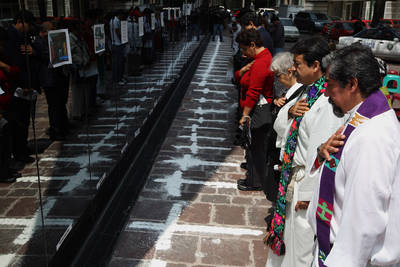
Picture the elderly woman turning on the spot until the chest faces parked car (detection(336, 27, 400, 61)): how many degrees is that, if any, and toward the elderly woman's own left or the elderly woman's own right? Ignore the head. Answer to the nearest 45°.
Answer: approximately 90° to the elderly woman's own right

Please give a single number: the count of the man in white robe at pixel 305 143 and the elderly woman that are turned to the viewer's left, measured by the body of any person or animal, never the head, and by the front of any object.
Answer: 2

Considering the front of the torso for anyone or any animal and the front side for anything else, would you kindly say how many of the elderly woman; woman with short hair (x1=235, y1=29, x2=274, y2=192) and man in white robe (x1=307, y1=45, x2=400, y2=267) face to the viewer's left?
3

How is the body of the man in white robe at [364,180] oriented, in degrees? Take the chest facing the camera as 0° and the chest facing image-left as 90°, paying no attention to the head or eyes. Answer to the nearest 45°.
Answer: approximately 90°

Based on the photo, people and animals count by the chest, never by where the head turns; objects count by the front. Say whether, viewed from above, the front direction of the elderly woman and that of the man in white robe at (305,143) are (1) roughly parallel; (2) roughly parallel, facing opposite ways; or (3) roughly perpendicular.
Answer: roughly parallel

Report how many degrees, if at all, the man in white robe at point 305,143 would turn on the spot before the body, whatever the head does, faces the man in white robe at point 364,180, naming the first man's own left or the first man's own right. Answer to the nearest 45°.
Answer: approximately 90° to the first man's own left

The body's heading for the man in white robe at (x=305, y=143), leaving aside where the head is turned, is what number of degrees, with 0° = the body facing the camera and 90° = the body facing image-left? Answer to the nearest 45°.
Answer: approximately 90°

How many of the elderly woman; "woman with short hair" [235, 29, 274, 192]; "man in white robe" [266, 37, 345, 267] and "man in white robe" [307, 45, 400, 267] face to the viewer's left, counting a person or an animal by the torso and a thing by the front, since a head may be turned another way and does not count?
4

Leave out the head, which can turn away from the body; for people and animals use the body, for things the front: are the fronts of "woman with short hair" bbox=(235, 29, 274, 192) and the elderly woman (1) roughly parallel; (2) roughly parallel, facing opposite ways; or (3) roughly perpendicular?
roughly parallel

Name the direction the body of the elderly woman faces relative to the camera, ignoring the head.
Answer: to the viewer's left

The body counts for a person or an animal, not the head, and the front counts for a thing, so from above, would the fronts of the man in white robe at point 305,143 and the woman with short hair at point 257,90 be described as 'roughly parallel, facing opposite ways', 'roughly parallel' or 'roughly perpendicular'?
roughly parallel

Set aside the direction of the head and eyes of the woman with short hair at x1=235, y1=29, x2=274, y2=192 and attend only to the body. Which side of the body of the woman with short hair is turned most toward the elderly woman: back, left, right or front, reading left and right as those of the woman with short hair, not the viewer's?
left

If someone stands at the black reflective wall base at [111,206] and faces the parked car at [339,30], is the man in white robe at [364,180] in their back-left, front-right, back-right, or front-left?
back-right

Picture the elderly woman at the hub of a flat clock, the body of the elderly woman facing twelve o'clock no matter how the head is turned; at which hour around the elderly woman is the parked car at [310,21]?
The parked car is roughly at 3 o'clock from the elderly woman.

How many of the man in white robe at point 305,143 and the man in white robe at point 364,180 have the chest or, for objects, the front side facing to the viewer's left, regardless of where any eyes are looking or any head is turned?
2

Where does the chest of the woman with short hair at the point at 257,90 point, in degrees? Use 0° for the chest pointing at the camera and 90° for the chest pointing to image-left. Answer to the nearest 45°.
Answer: approximately 90°
